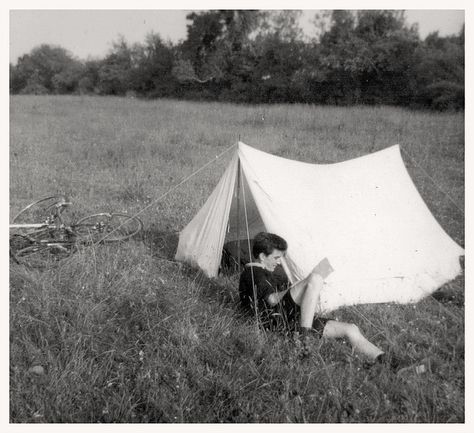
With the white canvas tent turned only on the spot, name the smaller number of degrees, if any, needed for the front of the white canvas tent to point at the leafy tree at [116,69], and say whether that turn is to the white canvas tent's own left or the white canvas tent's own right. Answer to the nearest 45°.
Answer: approximately 90° to the white canvas tent's own right

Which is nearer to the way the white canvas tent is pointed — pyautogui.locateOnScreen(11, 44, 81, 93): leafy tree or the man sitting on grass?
the man sitting on grass

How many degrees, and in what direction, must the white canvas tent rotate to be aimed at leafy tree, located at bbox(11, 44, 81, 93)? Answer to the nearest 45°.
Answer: approximately 90° to its right

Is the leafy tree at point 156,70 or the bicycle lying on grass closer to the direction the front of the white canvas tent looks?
the bicycle lying on grass

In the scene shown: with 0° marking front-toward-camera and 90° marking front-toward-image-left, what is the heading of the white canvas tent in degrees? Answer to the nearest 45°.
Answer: approximately 45°

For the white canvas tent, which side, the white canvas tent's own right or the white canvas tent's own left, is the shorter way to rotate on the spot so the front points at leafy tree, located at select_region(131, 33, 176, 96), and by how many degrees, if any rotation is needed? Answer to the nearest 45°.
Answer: approximately 90° to the white canvas tent's own right

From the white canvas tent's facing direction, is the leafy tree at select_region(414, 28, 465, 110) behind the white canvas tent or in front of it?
behind

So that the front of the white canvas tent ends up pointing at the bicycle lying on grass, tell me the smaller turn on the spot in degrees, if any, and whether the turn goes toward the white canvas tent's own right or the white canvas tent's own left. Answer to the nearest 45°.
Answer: approximately 45° to the white canvas tent's own right
